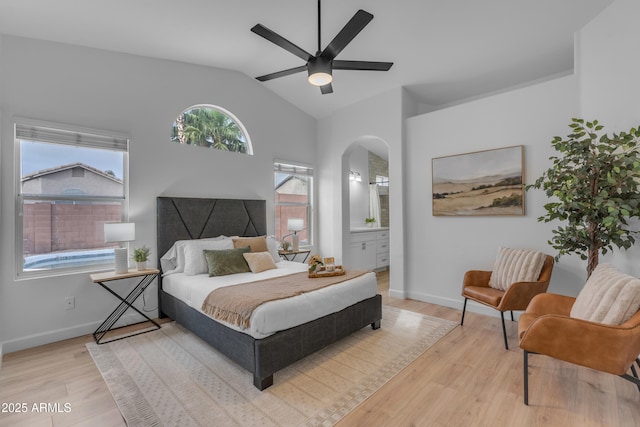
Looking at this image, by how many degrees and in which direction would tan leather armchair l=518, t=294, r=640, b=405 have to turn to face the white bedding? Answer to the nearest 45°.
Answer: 0° — it already faces it

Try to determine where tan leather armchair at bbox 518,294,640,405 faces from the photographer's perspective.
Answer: facing to the left of the viewer

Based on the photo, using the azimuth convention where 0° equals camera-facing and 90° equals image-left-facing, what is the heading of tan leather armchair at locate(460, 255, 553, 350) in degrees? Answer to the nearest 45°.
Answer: approximately 45°

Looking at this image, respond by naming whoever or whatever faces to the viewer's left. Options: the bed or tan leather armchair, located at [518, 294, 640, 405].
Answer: the tan leather armchair

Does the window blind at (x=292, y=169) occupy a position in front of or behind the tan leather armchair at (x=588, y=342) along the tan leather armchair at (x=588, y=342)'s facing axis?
in front

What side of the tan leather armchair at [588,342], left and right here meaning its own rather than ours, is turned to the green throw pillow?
front

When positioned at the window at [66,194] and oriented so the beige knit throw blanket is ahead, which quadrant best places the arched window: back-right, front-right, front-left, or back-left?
front-left

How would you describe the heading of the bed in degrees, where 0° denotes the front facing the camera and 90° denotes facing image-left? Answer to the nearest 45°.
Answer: approximately 315°

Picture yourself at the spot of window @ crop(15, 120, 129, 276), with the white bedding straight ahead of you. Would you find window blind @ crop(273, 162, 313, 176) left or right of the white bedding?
left

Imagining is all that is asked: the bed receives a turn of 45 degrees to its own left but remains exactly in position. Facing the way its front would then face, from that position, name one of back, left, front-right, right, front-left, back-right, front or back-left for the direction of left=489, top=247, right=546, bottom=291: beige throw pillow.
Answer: front

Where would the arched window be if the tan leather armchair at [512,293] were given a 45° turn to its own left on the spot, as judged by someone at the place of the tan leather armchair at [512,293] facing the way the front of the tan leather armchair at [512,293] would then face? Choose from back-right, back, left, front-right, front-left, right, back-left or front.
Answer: right

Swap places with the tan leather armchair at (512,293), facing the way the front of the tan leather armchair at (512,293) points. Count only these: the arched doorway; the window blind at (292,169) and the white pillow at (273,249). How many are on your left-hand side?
0

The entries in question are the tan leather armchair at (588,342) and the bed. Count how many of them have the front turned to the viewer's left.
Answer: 1

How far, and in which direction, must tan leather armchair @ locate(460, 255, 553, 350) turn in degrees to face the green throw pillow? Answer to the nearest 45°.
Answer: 0° — it already faces it
